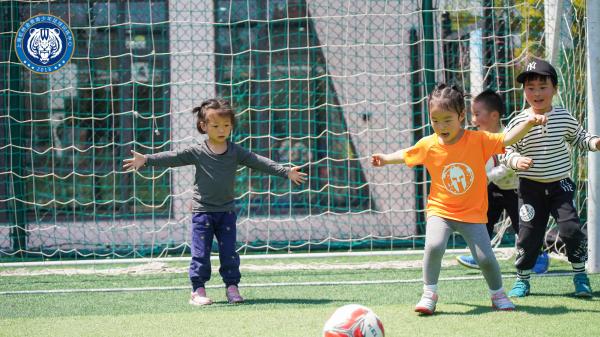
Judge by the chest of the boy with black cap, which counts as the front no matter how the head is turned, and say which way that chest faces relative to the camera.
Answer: toward the camera

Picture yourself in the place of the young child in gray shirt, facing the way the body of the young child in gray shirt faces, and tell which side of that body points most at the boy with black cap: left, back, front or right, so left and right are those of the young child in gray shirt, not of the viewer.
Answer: left

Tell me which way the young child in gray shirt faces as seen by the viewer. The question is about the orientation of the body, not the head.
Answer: toward the camera

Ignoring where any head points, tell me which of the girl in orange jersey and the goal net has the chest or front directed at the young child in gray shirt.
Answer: the goal net

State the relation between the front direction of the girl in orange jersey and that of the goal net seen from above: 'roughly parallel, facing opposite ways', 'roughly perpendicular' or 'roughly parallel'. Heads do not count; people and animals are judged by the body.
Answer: roughly parallel

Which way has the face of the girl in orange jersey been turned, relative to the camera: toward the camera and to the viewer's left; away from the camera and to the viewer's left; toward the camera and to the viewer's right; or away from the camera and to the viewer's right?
toward the camera and to the viewer's left

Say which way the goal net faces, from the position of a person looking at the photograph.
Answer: facing the viewer

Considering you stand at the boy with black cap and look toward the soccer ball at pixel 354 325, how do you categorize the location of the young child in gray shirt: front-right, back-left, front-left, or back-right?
front-right

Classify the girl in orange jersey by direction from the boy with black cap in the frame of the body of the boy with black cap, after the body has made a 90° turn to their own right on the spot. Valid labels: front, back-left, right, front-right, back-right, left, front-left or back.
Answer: front-left

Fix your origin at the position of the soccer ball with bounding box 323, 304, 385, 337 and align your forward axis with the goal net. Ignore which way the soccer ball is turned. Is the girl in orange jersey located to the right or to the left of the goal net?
right

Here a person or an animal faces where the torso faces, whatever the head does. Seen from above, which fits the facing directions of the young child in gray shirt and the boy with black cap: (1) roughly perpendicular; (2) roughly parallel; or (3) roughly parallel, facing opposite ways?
roughly parallel
